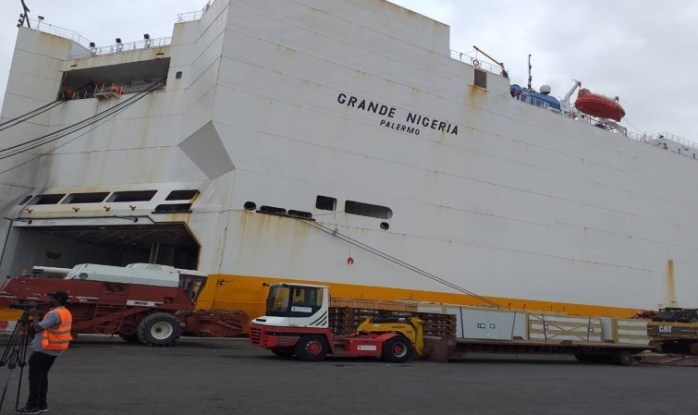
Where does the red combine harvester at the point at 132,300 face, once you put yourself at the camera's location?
facing to the right of the viewer

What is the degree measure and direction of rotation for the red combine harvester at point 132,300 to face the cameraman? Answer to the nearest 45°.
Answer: approximately 90° to its right

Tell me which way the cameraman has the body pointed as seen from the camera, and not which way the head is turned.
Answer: to the viewer's left

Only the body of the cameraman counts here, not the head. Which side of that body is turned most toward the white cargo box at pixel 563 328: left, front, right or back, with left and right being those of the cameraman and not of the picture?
back

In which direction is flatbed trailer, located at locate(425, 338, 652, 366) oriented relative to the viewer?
to the viewer's left

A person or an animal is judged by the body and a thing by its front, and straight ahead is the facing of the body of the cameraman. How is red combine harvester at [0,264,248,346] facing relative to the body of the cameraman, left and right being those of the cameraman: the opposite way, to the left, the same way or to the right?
the opposite way

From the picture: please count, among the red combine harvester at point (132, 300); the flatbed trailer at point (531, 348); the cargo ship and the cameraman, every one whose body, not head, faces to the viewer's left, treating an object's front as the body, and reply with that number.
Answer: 2

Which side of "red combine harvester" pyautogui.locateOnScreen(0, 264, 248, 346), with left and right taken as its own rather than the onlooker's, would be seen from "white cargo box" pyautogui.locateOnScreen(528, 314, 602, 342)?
front

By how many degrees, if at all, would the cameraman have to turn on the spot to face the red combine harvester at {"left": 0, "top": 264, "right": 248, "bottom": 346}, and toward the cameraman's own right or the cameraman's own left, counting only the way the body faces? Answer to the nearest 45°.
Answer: approximately 90° to the cameraman's own right

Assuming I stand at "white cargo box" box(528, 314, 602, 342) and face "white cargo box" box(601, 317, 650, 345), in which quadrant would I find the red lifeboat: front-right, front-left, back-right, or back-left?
front-left

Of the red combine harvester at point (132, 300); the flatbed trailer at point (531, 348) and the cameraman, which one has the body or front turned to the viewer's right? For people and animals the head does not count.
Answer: the red combine harvester

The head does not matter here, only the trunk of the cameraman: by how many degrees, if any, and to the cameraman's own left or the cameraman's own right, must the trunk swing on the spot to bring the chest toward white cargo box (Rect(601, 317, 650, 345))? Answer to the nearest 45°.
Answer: approximately 180°

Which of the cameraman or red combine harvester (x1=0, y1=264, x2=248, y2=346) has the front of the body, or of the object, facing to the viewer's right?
the red combine harvester
